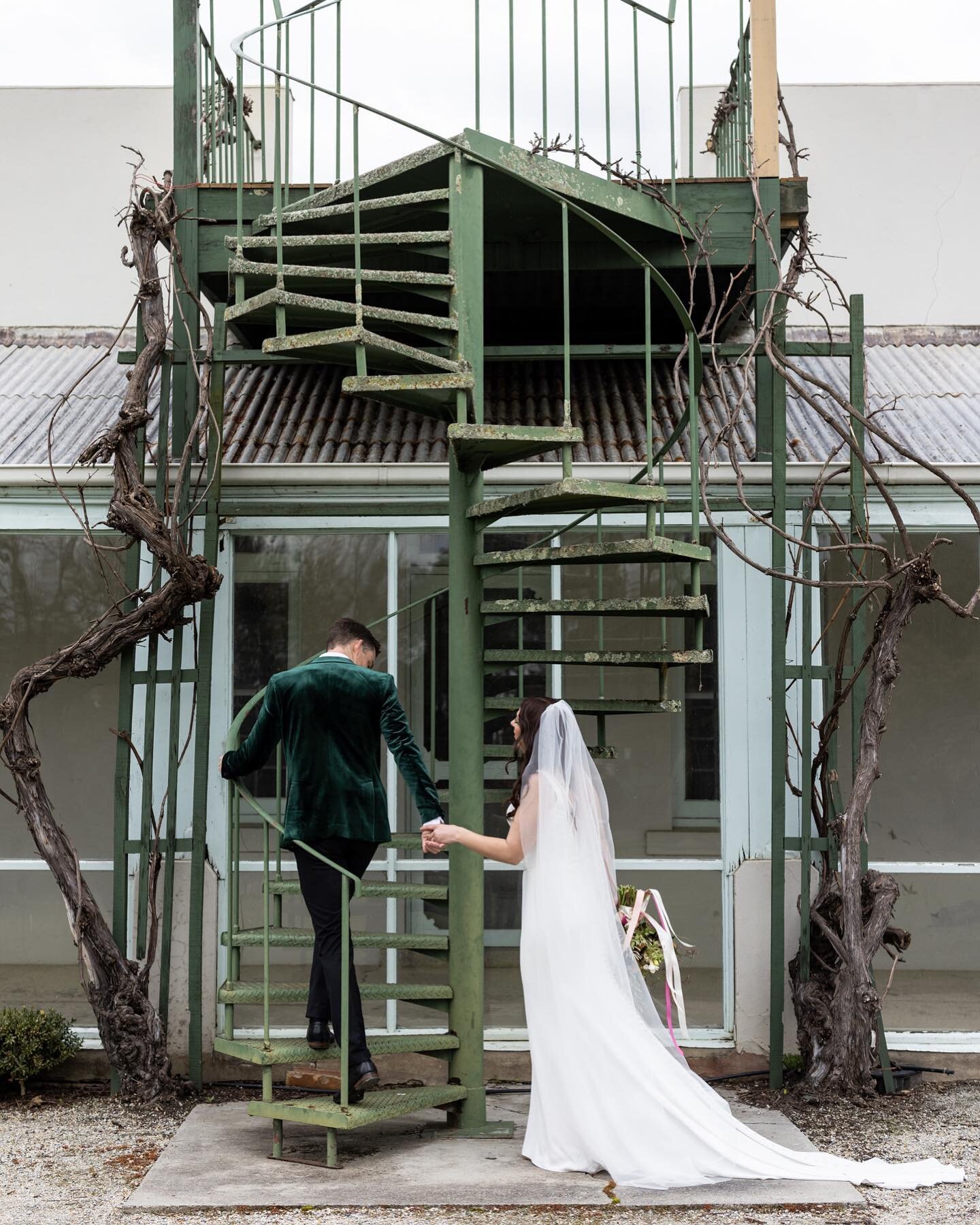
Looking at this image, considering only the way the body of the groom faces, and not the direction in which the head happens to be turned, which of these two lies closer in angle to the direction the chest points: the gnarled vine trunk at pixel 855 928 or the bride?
the gnarled vine trunk

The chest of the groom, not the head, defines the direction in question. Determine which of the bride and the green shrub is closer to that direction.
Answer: the green shrub

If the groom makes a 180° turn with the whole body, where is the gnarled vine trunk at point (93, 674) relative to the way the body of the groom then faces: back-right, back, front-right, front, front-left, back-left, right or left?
back-right

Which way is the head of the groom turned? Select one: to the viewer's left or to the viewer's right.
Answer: to the viewer's right

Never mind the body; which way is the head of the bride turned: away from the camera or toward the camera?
away from the camera

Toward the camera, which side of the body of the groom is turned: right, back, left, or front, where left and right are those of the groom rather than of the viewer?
back

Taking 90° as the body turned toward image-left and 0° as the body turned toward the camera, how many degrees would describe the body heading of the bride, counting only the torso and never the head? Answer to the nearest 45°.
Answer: approximately 135°

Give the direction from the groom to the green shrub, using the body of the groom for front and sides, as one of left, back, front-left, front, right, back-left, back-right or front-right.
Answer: front-left
